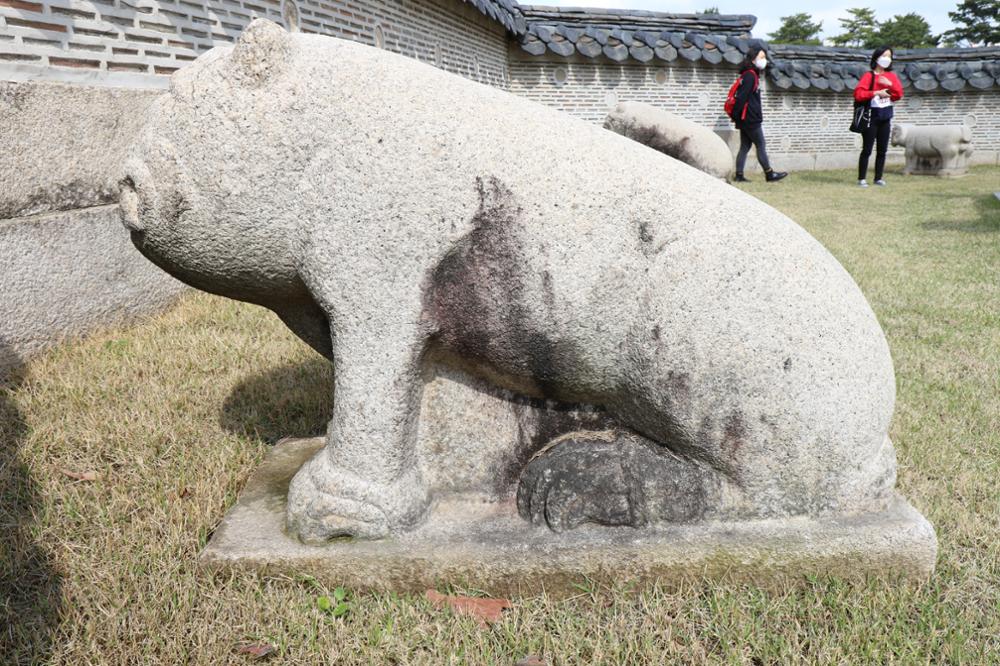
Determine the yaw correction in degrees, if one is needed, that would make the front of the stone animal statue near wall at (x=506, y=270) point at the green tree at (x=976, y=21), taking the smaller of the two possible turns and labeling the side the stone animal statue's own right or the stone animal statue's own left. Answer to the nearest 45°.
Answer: approximately 135° to the stone animal statue's own right

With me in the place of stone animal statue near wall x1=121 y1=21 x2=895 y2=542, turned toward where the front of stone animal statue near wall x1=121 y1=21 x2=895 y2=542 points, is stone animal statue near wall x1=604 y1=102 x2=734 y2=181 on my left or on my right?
on my right

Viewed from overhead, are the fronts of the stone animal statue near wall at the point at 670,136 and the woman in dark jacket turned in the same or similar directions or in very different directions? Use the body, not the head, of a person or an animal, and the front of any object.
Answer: very different directions

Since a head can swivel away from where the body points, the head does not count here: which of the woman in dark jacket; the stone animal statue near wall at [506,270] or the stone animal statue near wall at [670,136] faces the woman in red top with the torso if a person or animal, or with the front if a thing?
the woman in dark jacket

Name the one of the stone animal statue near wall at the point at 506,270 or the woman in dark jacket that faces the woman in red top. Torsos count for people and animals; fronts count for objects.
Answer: the woman in dark jacket

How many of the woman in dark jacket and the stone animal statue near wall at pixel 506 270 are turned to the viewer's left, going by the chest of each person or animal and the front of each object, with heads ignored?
1

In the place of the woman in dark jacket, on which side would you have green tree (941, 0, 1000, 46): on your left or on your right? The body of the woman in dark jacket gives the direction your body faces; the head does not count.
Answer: on your left

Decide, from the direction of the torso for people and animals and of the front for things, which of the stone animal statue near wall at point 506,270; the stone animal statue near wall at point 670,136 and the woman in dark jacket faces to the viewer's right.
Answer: the woman in dark jacket

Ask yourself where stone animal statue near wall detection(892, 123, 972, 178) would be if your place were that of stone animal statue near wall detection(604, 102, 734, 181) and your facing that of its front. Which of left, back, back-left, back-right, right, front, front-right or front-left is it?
back-right

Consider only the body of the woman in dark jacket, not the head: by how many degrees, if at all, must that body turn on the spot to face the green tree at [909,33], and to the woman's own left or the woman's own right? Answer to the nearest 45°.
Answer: approximately 90° to the woman's own left

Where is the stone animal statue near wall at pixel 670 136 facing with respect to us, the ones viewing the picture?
facing to the left of the viewer

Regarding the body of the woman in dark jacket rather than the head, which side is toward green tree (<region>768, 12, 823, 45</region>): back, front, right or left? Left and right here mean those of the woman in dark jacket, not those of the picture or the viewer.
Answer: left

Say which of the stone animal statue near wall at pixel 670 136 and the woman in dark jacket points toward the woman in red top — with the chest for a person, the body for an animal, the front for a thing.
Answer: the woman in dark jacket

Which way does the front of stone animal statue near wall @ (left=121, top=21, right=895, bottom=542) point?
to the viewer's left

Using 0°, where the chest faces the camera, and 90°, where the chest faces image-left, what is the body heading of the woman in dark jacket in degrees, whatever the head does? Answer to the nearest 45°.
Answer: approximately 270°
